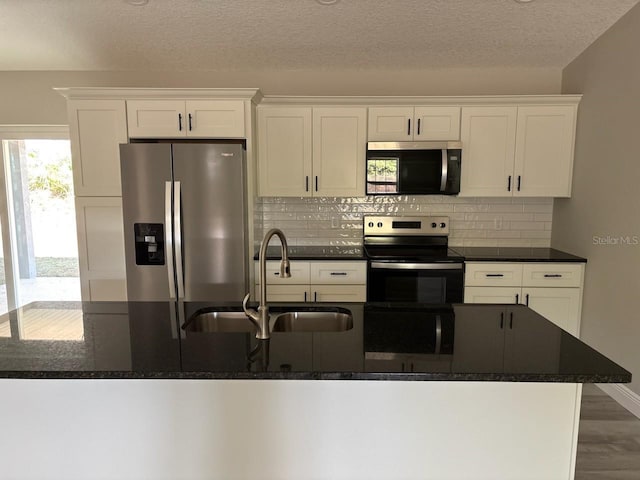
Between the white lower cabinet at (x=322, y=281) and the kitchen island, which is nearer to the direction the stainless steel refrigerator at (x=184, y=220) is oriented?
the kitchen island

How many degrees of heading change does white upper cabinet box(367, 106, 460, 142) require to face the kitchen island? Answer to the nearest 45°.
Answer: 0° — it already faces it

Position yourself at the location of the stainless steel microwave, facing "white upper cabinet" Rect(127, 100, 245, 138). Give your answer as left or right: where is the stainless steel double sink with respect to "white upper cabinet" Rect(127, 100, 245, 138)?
left

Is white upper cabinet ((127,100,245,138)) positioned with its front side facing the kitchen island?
yes

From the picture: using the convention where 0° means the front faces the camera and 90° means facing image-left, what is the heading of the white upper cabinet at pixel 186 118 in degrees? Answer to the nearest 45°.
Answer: approximately 0°

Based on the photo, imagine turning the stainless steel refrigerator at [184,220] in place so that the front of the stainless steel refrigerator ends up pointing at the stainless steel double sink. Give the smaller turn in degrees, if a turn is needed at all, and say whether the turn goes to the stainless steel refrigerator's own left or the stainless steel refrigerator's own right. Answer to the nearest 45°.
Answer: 0° — it already faces it

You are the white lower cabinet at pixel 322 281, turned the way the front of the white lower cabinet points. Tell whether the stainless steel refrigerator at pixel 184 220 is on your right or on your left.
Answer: on your right

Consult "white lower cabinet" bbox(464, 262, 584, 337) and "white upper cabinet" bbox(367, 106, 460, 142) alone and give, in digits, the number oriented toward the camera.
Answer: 2

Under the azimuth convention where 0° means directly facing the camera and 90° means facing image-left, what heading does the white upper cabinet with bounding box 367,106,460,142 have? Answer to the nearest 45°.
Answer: approximately 0°
